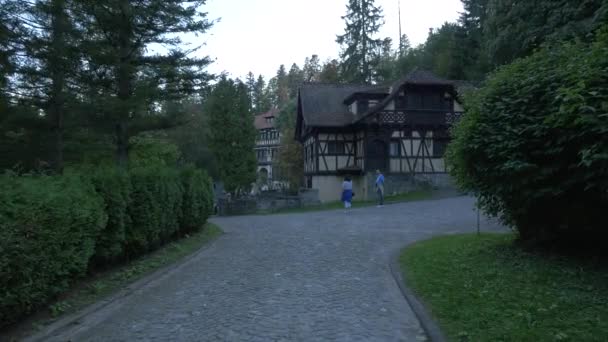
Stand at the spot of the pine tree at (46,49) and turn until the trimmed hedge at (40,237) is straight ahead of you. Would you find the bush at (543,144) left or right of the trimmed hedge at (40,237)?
left

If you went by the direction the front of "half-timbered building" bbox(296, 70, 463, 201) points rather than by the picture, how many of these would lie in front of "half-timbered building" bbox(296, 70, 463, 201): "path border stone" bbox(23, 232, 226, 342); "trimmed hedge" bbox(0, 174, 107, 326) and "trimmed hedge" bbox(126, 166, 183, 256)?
3

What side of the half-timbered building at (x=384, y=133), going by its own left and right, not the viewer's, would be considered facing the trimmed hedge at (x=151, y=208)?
front

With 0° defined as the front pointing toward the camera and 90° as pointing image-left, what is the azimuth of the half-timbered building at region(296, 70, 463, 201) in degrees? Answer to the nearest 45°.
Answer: approximately 0°

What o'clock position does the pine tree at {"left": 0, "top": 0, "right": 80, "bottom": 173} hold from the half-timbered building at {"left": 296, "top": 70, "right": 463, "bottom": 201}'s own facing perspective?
The pine tree is roughly at 1 o'clock from the half-timbered building.

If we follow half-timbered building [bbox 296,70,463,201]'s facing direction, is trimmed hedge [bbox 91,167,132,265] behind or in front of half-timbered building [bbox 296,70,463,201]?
in front

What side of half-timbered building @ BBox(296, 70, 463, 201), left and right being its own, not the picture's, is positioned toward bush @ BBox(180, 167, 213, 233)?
front

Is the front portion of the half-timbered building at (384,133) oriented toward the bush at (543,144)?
yes

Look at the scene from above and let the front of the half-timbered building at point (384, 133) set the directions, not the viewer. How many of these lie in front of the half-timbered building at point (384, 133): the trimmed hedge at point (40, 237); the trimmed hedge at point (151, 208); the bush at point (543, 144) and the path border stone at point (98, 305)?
4
